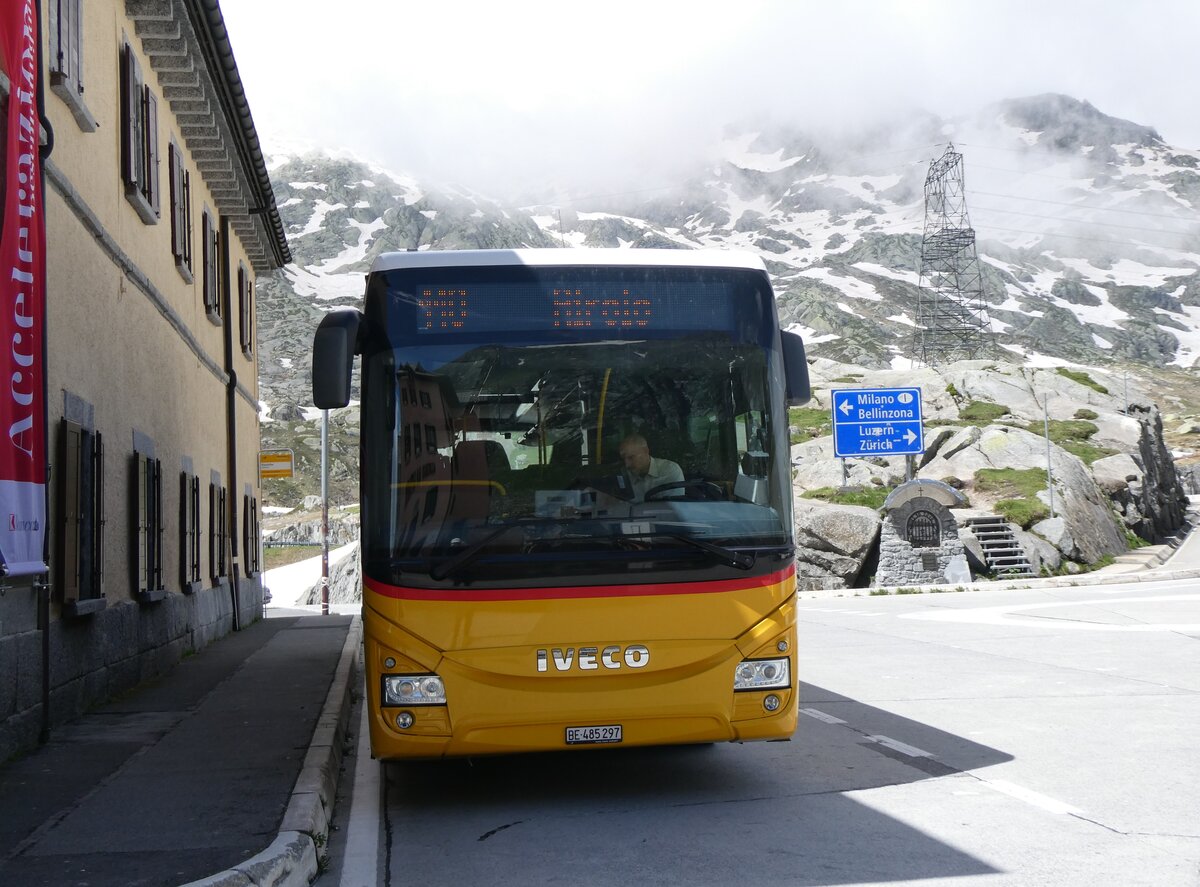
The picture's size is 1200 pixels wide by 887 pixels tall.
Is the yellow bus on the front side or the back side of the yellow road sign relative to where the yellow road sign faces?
on the front side

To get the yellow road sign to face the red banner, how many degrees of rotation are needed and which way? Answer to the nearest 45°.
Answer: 0° — it already faces it

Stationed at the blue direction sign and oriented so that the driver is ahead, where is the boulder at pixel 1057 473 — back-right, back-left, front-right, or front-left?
back-left

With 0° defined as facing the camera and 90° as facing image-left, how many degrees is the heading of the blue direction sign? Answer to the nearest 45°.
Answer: approximately 0°

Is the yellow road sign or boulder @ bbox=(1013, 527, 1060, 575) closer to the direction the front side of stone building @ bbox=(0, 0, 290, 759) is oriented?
the boulder

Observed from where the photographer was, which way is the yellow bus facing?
facing the viewer

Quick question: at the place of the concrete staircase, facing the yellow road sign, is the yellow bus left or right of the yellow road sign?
left

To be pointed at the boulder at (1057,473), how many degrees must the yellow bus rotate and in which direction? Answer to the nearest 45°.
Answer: approximately 135° to its left

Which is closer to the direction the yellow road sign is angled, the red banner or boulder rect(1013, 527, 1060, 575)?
the red banner

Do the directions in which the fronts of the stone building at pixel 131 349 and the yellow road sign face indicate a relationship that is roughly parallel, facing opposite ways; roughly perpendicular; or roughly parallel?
roughly perpendicular

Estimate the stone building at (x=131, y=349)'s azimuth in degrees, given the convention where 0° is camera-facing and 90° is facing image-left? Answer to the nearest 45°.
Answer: approximately 270°

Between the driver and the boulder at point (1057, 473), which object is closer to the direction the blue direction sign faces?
the driver

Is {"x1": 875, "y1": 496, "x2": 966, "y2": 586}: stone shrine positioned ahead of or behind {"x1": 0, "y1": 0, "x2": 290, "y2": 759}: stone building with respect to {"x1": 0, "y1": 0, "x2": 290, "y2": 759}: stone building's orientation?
ahead
